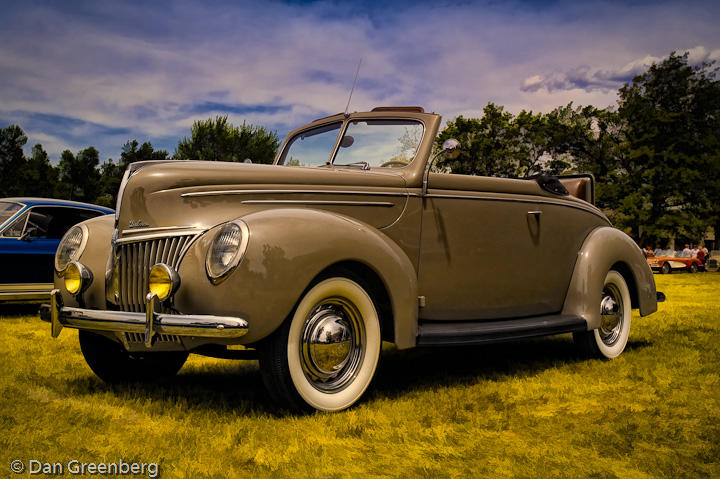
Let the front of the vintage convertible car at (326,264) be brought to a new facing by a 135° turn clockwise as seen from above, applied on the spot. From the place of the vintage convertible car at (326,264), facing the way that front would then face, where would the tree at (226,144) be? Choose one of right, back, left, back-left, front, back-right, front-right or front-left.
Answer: front

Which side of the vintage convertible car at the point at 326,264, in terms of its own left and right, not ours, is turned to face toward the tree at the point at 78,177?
right

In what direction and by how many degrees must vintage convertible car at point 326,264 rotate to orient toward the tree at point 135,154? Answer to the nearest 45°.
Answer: approximately 135° to its right

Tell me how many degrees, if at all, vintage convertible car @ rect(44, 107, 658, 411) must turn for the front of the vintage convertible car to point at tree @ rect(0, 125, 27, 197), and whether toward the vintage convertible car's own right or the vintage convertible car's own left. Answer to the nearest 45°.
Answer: approximately 90° to the vintage convertible car's own right

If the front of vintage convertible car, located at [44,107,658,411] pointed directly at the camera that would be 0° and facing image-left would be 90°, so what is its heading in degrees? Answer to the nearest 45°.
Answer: approximately 45°

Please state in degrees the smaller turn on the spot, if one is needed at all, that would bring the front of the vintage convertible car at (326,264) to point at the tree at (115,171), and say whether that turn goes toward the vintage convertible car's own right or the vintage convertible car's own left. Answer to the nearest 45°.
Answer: approximately 135° to the vintage convertible car's own right
